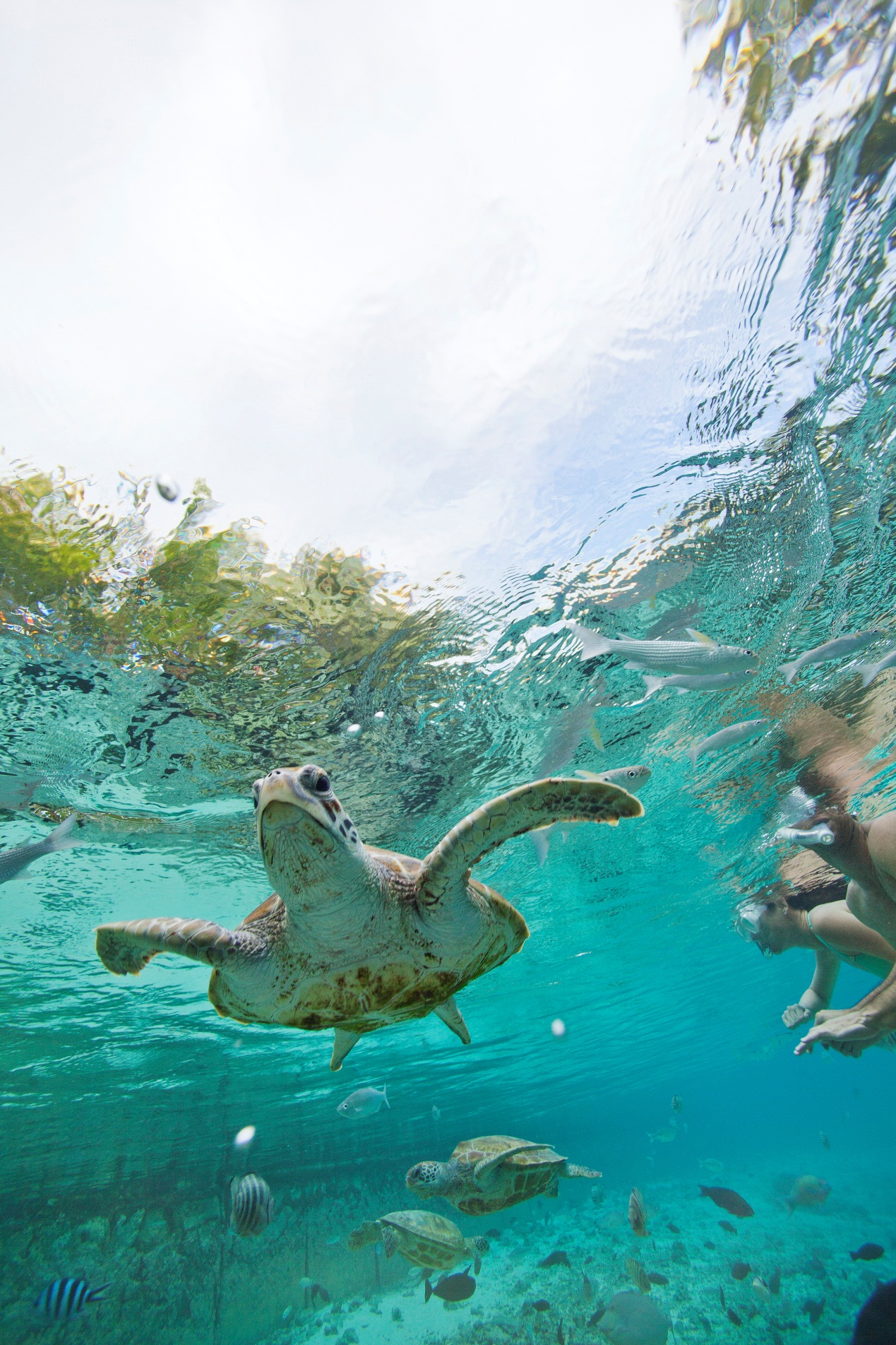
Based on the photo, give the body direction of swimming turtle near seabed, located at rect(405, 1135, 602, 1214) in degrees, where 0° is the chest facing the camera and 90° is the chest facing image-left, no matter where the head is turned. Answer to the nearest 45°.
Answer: approximately 90°

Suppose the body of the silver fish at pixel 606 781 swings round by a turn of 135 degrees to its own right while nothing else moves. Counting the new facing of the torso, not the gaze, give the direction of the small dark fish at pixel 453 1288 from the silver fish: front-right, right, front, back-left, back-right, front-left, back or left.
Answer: right

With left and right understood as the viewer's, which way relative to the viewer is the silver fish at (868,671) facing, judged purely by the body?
facing to the right of the viewer

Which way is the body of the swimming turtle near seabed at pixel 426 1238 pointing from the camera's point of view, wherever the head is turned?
to the viewer's left

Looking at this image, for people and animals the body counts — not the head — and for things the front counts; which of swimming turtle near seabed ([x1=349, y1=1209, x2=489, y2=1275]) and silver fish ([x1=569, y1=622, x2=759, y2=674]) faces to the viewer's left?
the swimming turtle near seabed

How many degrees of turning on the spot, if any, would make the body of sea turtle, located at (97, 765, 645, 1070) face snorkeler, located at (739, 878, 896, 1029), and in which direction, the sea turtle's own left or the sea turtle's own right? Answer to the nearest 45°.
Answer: approximately 135° to the sea turtle's own left

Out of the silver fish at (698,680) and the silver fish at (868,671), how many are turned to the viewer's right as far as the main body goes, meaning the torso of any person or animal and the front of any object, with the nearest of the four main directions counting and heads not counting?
2
